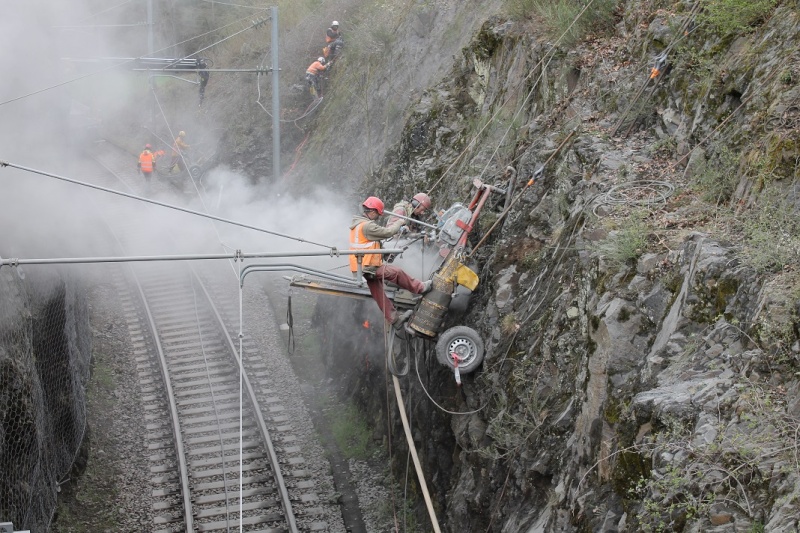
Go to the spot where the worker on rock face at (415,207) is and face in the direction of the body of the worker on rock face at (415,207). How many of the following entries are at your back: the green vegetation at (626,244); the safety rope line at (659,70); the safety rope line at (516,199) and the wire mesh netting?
1

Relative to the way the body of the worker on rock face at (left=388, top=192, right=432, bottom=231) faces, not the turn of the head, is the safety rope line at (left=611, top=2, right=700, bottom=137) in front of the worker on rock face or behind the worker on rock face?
in front

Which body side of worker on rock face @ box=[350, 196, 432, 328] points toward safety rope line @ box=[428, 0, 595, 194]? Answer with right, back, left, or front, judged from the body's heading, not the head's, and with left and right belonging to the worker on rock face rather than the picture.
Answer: front

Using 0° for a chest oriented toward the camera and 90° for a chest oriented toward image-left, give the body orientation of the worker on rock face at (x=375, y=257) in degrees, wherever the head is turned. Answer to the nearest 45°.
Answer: approximately 270°

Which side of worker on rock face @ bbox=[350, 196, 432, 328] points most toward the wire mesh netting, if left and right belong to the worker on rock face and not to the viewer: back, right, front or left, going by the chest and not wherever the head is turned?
back

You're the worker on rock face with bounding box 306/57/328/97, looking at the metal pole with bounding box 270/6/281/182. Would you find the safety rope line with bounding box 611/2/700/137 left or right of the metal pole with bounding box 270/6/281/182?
left

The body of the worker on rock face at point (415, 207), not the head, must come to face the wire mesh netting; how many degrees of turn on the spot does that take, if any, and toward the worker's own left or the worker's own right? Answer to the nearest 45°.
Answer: approximately 180°

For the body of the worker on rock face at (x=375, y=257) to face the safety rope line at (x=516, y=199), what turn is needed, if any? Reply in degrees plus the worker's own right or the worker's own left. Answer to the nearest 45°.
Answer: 0° — they already face it

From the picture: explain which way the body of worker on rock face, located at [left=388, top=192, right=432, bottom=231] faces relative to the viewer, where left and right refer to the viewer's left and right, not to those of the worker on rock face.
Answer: facing to the right of the viewer
